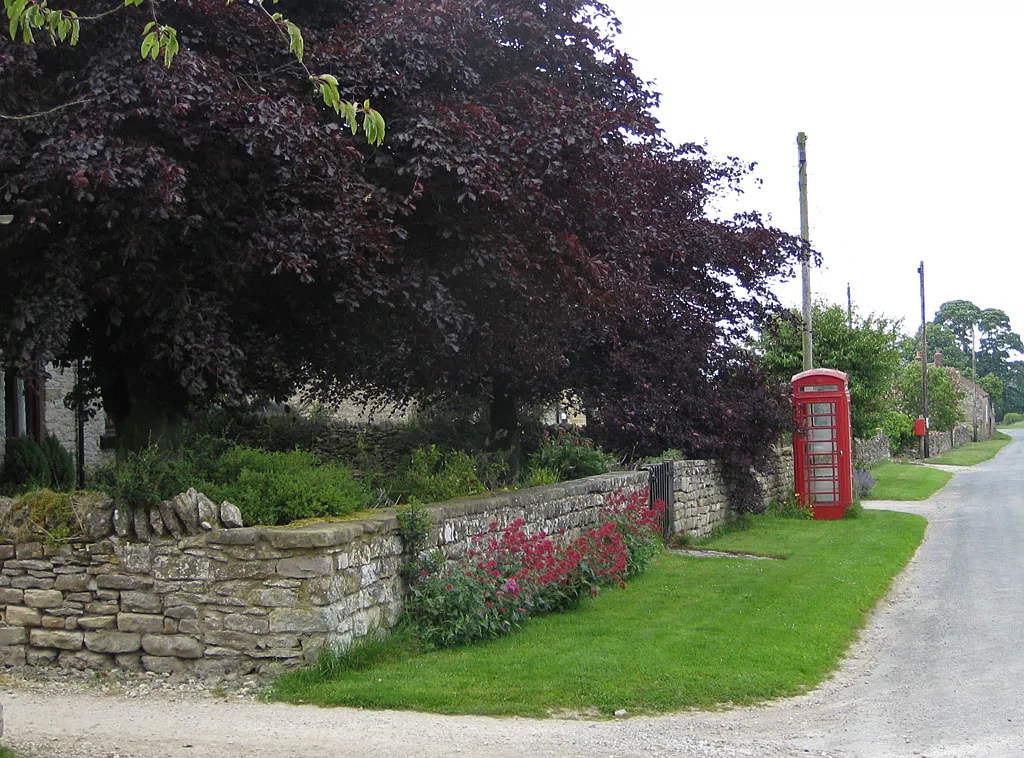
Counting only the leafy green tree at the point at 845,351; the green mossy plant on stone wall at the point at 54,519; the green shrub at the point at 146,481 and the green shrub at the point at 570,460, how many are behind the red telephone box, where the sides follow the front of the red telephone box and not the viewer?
1

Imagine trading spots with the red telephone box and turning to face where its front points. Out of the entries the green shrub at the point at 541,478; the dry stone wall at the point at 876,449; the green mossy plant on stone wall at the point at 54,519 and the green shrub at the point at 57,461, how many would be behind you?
1

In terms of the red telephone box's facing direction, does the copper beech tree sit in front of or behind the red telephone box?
in front

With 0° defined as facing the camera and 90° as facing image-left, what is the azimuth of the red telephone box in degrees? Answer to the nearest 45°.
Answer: approximately 0°

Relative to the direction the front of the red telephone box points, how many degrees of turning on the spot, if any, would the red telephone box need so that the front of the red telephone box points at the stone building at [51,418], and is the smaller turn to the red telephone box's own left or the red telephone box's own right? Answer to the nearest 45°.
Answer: approximately 45° to the red telephone box's own right

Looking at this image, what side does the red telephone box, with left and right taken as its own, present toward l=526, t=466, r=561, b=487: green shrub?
front

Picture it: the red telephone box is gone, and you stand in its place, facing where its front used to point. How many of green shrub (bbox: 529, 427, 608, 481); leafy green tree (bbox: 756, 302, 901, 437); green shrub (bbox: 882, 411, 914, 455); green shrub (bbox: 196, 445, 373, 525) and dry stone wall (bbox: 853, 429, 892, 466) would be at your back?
3

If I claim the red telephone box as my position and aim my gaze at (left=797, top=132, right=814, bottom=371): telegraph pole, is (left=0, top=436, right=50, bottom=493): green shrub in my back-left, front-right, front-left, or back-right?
back-left

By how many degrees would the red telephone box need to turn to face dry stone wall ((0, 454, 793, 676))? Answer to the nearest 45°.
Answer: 0° — it already faces it

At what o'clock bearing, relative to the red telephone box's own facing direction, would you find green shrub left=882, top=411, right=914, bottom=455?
The green shrub is roughly at 6 o'clock from the red telephone box.

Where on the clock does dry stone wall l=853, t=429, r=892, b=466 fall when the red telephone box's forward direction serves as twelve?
The dry stone wall is roughly at 6 o'clock from the red telephone box.
